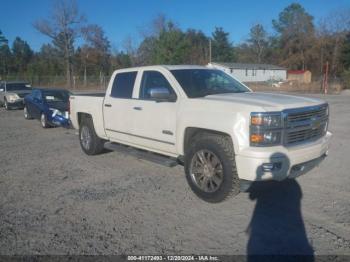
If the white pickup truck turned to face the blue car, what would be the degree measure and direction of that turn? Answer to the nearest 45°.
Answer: approximately 180°

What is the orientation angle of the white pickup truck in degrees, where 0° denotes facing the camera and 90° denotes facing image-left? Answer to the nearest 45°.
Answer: approximately 315°
